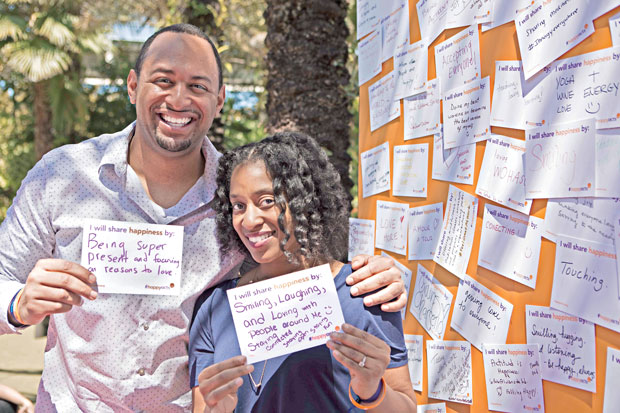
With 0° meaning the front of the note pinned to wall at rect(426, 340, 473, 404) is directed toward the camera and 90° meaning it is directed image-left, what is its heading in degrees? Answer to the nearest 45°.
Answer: approximately 45°

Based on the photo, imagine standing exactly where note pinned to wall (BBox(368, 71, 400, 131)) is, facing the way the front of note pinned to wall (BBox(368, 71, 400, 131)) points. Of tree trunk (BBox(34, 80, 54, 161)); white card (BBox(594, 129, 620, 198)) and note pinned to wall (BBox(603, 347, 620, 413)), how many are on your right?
1

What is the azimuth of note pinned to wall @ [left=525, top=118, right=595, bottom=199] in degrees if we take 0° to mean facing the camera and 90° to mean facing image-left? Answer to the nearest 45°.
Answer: approximately 45°

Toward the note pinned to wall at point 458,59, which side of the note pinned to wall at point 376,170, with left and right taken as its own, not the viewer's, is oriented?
left

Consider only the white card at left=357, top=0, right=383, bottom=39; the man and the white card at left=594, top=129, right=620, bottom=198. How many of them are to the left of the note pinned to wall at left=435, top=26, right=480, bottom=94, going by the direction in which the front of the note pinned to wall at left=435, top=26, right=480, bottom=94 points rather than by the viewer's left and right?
1

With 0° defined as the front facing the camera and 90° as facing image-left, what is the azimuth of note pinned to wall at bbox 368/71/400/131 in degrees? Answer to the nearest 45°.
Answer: approximately 45°

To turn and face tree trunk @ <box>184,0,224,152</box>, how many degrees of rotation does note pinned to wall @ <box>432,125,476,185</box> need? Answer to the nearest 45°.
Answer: approximately 90° to its right

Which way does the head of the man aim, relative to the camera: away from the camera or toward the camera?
toward the camera

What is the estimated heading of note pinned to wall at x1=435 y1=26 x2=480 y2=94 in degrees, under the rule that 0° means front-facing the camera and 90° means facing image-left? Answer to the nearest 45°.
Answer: approximately 45°

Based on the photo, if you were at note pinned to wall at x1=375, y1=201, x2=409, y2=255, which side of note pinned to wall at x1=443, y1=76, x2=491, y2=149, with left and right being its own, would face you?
right

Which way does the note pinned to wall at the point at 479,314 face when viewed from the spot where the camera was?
facing the viewer and to the left of the viewer

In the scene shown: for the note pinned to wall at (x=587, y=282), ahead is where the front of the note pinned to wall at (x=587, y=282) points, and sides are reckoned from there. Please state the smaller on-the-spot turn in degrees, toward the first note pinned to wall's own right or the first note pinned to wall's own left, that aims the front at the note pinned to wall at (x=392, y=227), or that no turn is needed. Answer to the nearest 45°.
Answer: approximately 90° to the first note pinned to wall's own right

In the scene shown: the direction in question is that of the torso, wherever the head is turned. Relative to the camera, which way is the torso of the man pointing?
toward the camera

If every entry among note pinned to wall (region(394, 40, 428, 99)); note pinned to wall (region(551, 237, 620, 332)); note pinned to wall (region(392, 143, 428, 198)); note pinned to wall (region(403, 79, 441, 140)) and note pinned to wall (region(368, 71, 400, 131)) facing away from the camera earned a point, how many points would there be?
0
